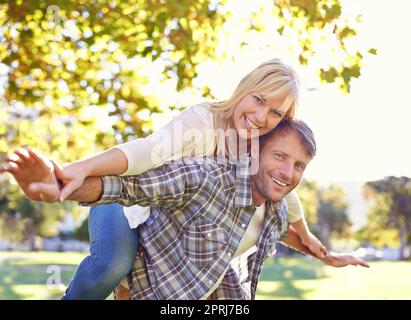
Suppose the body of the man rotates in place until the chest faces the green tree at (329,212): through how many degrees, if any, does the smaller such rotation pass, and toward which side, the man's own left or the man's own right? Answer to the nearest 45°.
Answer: approximately 135° to the man's own left

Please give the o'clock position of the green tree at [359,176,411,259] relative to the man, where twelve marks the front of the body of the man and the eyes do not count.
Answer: The green tree is roughly at 8 o'clock from the man.

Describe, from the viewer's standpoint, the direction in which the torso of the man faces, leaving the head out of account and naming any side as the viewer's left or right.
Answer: facing the viewer and to the right of the viewer
